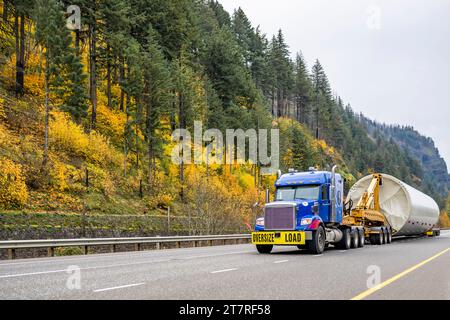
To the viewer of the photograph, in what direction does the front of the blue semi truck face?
facing the viewer and to the left of the viewer

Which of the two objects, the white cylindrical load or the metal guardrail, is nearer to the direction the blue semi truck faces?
the metal guardrail
